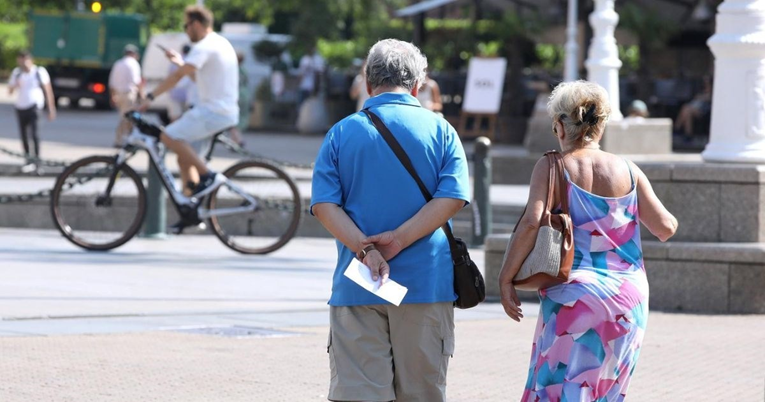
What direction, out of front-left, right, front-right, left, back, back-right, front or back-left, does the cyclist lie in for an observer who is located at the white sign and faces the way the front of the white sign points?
front

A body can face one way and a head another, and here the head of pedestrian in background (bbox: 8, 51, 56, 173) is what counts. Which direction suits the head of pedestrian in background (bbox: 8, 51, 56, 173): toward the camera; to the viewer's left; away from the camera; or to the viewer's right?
toward the camera

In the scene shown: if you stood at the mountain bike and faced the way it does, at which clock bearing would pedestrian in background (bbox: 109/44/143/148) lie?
The pedestrian in background is roughly at 3 o'clock from the mountain bike.

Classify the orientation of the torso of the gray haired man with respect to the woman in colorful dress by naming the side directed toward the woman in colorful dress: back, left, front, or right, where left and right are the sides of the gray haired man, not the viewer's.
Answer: right

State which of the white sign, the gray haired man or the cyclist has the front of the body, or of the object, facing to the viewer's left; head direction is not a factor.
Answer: the cyclist

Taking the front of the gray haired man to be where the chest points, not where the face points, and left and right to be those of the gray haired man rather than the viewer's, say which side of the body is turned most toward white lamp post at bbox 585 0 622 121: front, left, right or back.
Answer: front

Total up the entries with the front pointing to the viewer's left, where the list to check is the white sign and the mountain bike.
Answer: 1

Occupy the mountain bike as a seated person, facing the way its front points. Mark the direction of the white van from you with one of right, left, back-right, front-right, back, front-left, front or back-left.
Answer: right

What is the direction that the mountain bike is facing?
to the viewer's left

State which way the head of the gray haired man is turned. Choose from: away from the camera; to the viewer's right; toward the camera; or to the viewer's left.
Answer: away from the camera

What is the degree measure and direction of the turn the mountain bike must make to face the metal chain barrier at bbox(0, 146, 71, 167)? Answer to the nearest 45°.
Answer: approximately 45° to its right

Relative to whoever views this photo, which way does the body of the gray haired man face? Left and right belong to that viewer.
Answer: facing away from the viewer

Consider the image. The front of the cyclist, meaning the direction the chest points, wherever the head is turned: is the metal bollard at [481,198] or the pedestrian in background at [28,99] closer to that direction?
the pedestrian in background

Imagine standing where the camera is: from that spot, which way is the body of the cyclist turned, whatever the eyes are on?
to the viewer's left

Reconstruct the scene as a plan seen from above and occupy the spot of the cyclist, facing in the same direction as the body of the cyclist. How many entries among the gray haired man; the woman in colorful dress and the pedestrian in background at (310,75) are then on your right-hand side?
1

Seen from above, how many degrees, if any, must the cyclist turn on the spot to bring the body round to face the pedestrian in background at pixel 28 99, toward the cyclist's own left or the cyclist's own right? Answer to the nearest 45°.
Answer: approximately 90° to the cyclist's own right

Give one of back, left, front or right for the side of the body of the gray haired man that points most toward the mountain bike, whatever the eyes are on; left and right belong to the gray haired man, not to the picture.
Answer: front
